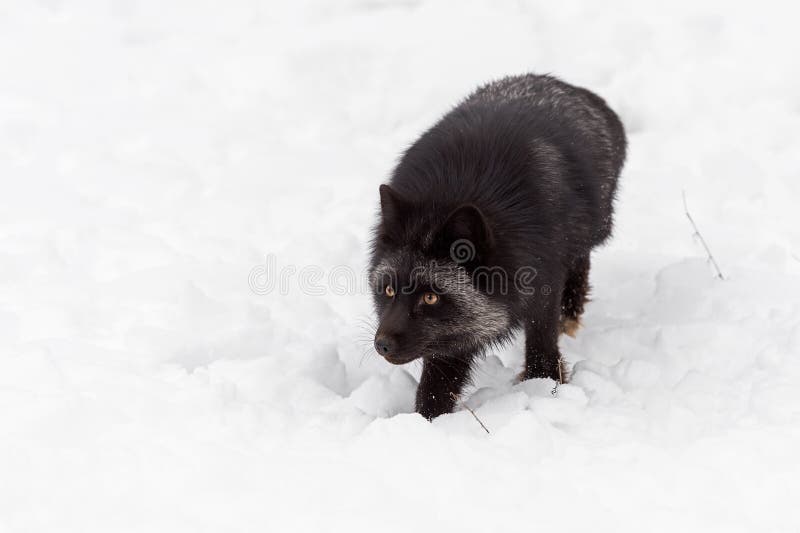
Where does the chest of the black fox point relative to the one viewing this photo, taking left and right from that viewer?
facing the viewer and to the left of the viewer
